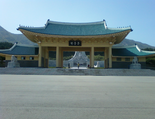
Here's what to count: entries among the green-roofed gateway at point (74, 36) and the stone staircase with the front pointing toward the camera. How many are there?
2

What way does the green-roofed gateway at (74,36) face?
toward the camera

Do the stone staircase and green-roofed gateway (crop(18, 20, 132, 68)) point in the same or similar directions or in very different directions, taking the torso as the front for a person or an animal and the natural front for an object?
same or similar directions

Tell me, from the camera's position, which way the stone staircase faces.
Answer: facing the viewer

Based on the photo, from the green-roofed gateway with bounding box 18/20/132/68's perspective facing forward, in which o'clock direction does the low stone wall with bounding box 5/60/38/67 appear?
The low stone wall is roughly at 3 o'clock from the green-roofed gateway.

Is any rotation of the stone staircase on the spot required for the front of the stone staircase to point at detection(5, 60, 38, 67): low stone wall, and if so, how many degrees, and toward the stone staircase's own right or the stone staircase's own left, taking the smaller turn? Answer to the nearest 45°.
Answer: approximately 135° to the stone staircase's own right
